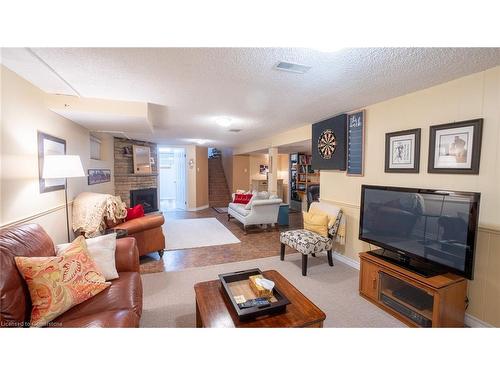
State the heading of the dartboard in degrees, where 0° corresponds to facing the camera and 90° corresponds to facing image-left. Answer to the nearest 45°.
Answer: approximately 45°

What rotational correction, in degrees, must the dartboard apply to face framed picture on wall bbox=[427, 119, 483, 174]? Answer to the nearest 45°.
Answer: approximately 90° to its left

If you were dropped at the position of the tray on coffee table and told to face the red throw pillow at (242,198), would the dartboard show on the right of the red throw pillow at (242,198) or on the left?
right

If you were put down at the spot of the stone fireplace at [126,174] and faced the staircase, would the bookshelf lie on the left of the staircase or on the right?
right

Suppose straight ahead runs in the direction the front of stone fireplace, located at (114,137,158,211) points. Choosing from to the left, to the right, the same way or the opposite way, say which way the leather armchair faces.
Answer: to the left

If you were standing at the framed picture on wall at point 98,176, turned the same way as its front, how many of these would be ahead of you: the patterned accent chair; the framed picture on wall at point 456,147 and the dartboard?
3

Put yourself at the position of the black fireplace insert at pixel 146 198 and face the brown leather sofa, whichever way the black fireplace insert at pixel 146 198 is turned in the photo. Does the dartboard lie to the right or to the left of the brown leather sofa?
left

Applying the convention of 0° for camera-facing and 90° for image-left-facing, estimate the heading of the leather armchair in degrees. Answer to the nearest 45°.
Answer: approximately 225°
